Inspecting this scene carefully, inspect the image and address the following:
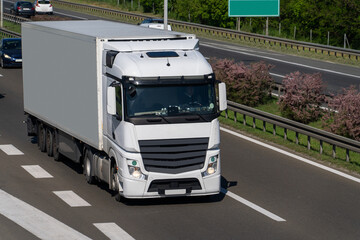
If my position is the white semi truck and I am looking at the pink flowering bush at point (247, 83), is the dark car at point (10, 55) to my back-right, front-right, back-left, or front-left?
front-left

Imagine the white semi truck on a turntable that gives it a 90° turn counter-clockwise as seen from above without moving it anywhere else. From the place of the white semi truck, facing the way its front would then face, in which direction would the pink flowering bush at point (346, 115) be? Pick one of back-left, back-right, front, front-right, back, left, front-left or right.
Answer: front-left

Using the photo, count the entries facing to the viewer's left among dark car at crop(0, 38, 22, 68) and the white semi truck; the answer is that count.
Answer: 0

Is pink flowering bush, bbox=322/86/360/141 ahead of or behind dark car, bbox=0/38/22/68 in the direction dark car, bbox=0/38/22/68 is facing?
ahead

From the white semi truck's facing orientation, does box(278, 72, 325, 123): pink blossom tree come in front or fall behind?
behind

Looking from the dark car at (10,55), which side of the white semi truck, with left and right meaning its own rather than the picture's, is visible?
back

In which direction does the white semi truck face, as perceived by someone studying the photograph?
facing the viewer

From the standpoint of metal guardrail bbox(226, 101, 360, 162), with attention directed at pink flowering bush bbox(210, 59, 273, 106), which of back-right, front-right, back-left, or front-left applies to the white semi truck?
back-left
